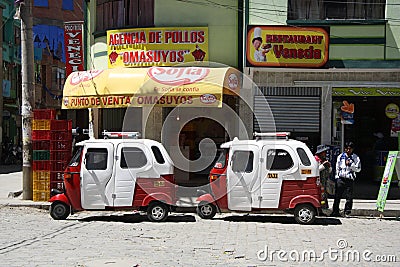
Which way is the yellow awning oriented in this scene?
toward the camera

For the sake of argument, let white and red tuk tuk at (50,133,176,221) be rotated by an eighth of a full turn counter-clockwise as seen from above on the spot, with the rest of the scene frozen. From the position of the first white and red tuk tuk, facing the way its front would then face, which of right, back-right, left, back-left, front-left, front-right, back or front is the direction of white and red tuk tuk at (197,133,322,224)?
back-left

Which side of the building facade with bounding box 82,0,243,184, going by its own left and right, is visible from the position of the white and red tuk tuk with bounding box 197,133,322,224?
front

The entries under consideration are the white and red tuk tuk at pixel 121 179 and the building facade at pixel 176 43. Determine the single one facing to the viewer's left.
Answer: the white and red tuk tuk

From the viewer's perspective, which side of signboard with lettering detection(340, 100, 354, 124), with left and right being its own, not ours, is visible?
front

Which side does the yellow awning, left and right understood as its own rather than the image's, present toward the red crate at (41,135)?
right

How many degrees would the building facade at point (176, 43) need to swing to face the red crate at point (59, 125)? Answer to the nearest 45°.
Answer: approximately 45° to its right

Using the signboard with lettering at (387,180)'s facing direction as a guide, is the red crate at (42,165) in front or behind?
in front

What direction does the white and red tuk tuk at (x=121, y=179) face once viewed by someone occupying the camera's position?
facing to the left of the viewer

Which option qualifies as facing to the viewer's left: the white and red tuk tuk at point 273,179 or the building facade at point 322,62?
the white and red tuk tuk

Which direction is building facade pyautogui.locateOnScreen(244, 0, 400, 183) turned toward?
toward the camera

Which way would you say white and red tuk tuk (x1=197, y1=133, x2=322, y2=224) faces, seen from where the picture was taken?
facing to the left of the viewer
